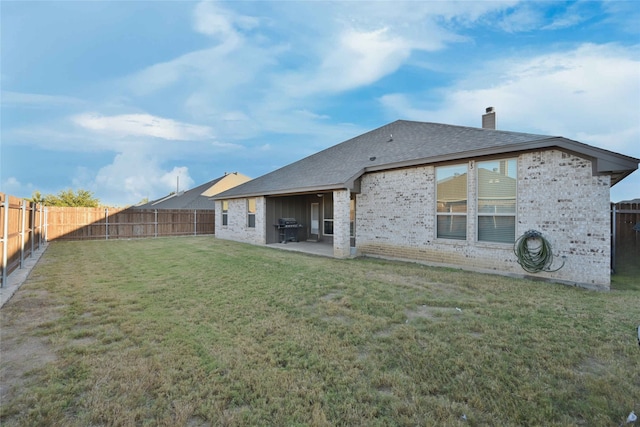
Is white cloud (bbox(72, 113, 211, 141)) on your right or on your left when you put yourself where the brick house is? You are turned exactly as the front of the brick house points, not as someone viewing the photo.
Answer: on your left

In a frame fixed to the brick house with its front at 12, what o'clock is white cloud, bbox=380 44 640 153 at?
The white cloud is roughly at 12 o'clock from the brick house.

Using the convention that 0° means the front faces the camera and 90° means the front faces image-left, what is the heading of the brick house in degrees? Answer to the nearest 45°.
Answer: approximately 225°

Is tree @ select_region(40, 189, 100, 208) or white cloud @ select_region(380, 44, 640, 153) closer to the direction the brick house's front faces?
the white cloud

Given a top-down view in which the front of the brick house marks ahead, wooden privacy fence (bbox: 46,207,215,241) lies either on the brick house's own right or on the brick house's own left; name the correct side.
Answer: on the brick house's own left

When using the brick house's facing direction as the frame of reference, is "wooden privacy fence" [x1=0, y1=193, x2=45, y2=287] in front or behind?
behind
